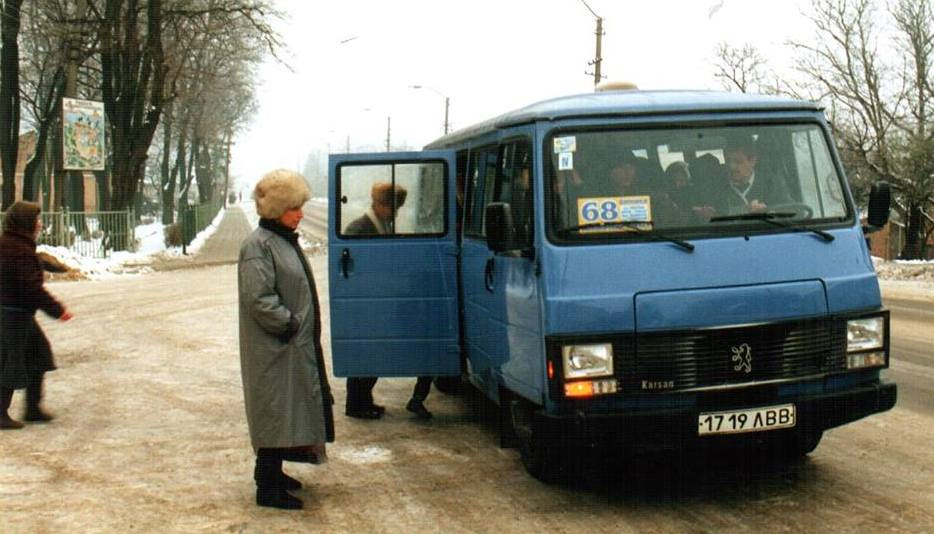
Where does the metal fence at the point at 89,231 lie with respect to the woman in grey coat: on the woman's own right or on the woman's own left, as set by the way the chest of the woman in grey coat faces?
on the woman's own left

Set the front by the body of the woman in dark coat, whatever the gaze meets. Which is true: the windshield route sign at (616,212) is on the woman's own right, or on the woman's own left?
on the woman's own right

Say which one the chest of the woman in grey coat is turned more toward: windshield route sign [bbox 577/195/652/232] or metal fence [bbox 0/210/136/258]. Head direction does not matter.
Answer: the windshield route sign

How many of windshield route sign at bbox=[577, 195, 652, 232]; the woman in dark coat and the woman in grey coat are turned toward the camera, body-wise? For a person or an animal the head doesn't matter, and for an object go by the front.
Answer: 1

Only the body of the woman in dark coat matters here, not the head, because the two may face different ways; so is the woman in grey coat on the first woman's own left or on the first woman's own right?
on the first woman's own right

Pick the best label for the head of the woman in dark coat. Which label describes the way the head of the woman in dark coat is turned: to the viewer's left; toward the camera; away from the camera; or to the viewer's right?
to the viewer's right

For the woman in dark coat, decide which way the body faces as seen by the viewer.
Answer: to the viewer's right

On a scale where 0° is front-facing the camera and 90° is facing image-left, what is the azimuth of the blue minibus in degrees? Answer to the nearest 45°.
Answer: approximately 315°

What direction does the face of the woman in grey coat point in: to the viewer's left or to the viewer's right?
to the viewer's right

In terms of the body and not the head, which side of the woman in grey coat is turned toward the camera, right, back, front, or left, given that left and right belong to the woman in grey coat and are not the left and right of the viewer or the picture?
right

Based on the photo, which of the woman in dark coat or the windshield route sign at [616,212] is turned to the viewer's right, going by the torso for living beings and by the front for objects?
the woman in dark coat

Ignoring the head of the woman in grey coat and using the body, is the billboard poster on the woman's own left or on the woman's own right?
on the woman's own left
